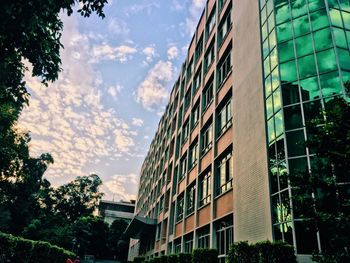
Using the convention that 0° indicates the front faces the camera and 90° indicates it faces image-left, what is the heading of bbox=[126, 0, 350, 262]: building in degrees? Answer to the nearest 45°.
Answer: approximately 45°

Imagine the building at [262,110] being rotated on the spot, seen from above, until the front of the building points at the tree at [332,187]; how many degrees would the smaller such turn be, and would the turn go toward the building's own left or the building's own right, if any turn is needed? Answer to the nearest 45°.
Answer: approximately 45° to the building's own left
